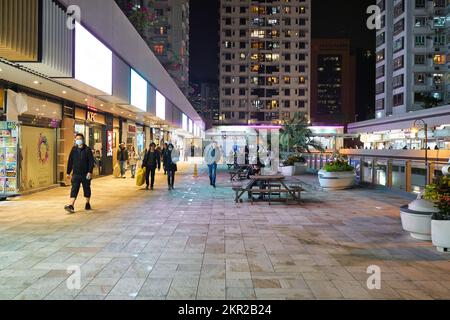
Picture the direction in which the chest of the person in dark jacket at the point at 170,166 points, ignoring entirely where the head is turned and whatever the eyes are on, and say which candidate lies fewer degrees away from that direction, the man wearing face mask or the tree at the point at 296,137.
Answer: the man wearing face mask

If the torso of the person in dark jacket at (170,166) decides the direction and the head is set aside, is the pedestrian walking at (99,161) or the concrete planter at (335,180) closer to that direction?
the concrete planter

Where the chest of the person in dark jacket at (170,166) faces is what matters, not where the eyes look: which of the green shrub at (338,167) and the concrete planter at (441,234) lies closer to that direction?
the concrete planter

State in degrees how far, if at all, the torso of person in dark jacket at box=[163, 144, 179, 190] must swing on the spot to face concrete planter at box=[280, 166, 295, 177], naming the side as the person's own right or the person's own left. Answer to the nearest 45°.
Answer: approximately 135° to the person's own left

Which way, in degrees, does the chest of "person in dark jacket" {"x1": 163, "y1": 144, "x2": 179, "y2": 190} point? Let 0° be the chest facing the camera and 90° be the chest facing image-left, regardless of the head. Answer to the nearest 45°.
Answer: approximately 0°

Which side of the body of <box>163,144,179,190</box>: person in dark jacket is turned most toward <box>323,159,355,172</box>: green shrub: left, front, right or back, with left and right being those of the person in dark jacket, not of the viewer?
left
